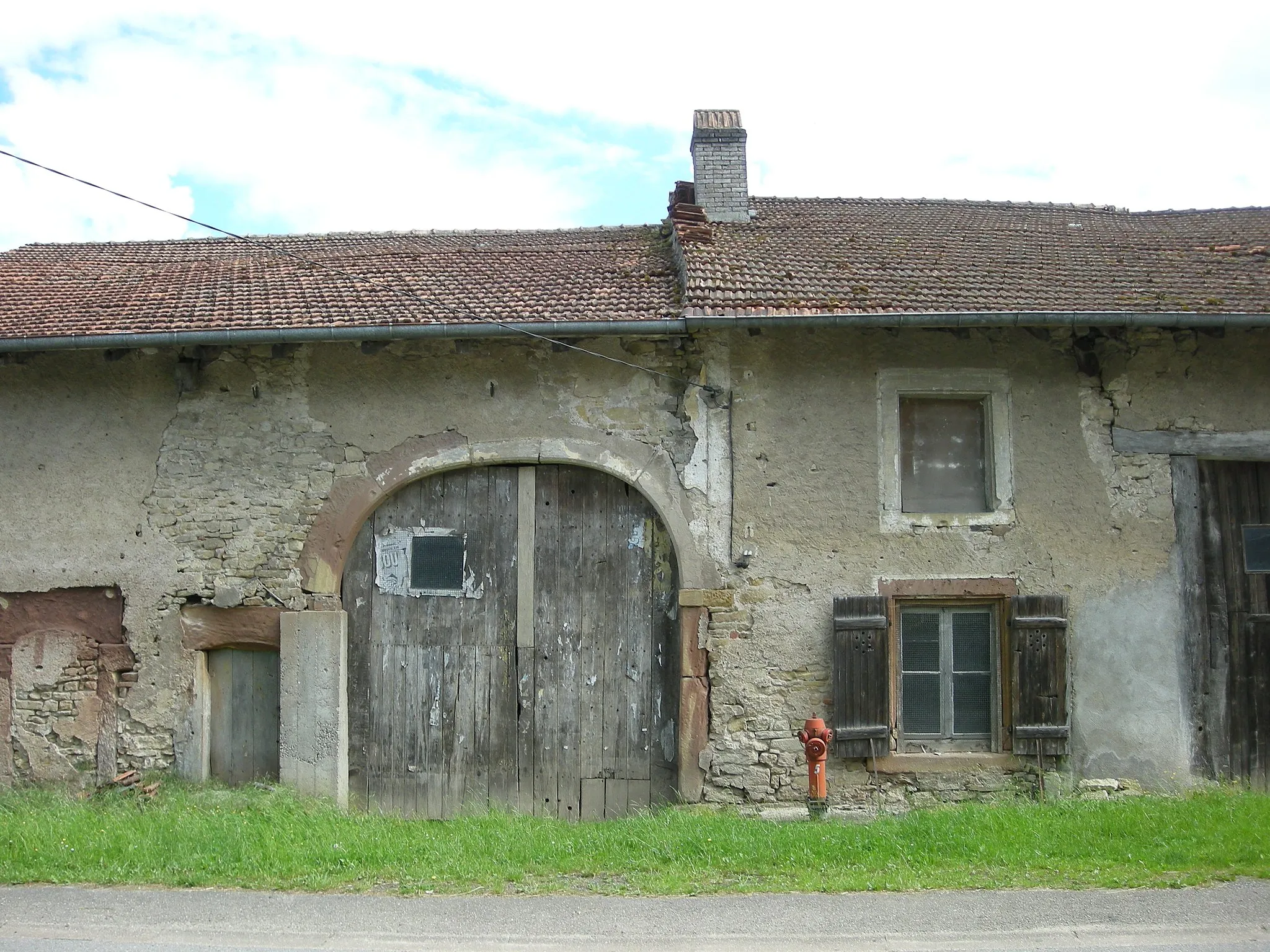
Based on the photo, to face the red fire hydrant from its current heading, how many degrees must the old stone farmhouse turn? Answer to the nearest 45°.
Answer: approximately 45° to its left

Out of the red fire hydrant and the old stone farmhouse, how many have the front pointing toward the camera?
2

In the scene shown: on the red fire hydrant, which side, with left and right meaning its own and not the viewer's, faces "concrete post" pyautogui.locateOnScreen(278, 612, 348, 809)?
right

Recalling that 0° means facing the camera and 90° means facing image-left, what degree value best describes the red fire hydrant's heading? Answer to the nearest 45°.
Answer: approximately 0°

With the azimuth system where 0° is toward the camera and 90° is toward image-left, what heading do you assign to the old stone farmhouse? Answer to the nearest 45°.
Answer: approximately 0°
